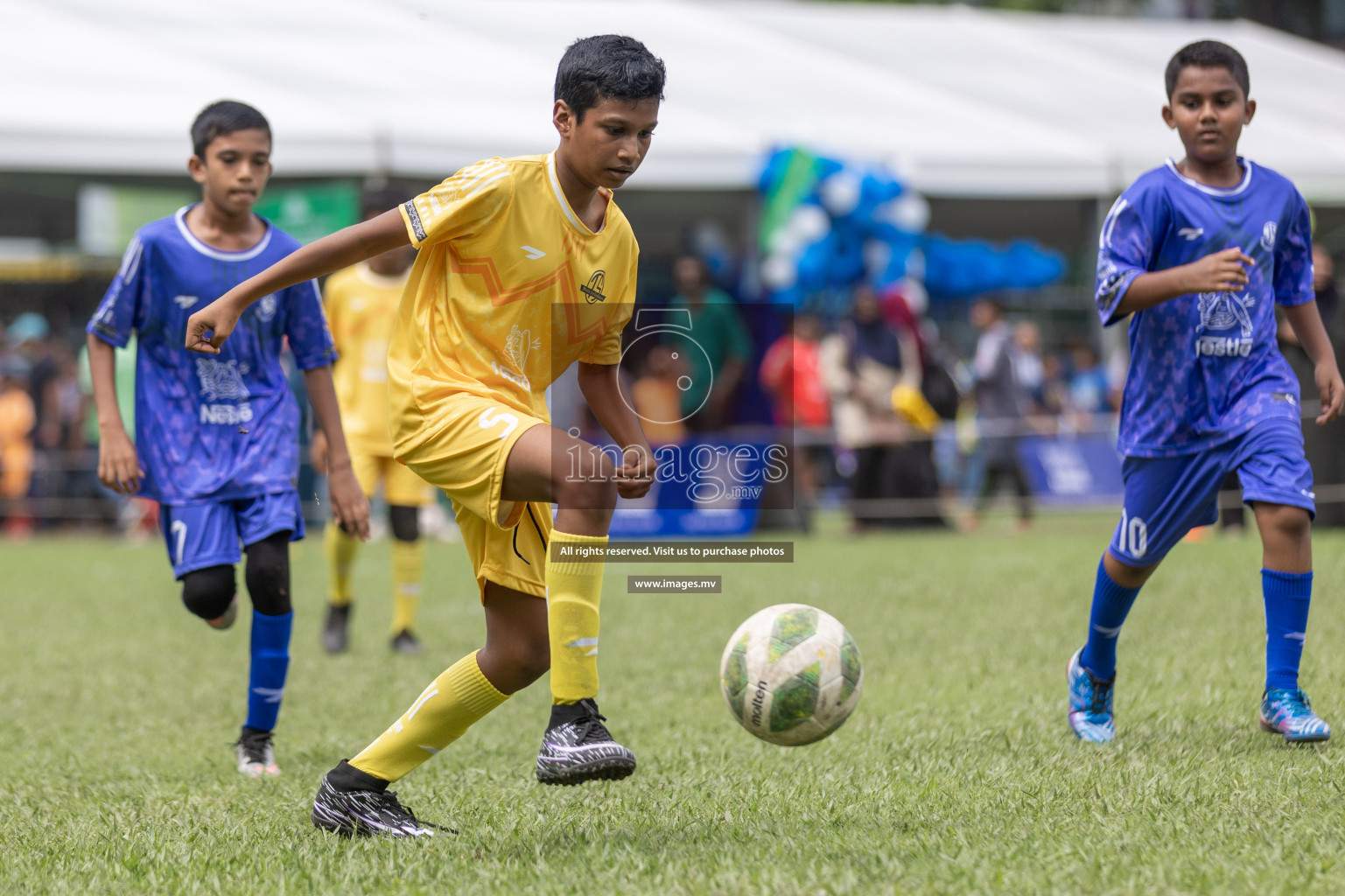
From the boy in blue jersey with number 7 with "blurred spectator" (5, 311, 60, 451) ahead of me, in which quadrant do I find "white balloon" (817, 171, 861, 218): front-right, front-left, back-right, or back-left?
front-right

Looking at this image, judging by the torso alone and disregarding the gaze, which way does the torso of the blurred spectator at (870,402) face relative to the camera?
toward the camera

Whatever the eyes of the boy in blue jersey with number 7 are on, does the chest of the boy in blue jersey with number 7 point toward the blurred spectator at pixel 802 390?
no

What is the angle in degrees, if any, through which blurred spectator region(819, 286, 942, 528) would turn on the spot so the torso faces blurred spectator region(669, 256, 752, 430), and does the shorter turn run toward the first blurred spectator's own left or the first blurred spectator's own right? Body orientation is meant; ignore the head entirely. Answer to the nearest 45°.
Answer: approximately 90° to the first blurred spectator's own right

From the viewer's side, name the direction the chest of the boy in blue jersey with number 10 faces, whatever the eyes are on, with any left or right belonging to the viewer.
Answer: facing the viewer

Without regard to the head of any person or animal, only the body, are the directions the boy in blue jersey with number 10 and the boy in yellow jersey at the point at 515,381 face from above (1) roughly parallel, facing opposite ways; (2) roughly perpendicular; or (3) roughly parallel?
roughly perpendicular

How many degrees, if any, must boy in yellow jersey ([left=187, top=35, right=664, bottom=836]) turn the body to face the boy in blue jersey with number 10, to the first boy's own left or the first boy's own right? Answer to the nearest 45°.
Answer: approximately 45° to the first boy's own left

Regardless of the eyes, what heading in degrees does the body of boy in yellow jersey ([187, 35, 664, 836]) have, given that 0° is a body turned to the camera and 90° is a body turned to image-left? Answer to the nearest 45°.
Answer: approximately 315°

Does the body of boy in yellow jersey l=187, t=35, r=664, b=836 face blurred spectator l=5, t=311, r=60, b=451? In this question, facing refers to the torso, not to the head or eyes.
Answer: no

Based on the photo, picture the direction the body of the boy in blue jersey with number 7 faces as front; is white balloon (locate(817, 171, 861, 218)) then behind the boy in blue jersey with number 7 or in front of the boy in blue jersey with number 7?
behind

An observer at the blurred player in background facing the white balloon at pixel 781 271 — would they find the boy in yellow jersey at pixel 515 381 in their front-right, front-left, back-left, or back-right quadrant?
back-right

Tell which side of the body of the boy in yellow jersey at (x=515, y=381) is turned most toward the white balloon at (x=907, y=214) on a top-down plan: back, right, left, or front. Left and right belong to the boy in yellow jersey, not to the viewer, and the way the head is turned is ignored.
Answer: left

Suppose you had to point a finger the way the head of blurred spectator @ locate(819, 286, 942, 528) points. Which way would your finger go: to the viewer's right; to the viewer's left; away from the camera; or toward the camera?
toward the camera
